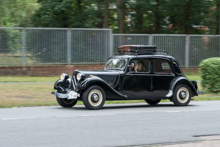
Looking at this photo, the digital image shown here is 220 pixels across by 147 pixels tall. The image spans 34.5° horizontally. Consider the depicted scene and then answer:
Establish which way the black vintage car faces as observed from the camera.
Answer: facing the viewer and to the left of the viewer

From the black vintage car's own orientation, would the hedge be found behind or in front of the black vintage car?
behind

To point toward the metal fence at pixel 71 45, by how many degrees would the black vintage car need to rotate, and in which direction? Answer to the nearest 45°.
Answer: approximately 135° to its right

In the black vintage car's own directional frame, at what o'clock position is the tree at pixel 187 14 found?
The tree is roughly at 5 o'clock from the black vintage car.

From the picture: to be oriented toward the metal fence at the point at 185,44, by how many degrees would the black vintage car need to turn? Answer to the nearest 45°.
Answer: approximately 135° to its right
